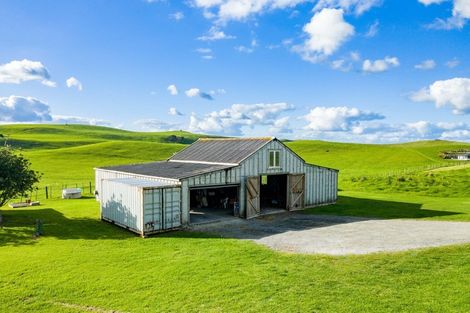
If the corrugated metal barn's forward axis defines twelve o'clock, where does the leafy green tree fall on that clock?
The leafy green tree is roughly at 4 o'clock from the corrugated metal barn.

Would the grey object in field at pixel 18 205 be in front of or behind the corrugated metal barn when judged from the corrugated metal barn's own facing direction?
behind

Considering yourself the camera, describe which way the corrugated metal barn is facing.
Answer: facing the viewer and to the right of the viewer

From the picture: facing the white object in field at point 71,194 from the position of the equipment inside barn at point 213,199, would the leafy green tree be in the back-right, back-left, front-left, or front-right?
front-left
